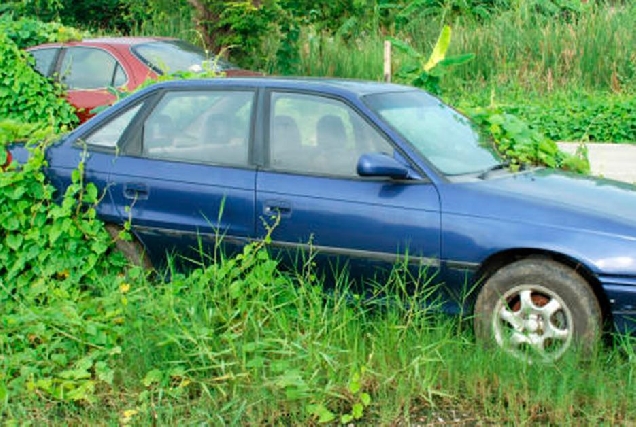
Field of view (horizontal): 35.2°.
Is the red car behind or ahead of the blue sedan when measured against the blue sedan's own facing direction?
behind

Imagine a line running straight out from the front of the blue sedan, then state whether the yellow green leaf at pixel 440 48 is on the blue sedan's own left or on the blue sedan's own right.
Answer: on the blue sedan's own left

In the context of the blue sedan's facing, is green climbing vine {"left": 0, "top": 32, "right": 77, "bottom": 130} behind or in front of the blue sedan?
behind

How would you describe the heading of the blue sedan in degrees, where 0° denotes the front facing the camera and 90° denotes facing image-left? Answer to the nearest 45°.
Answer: approximately 315°
